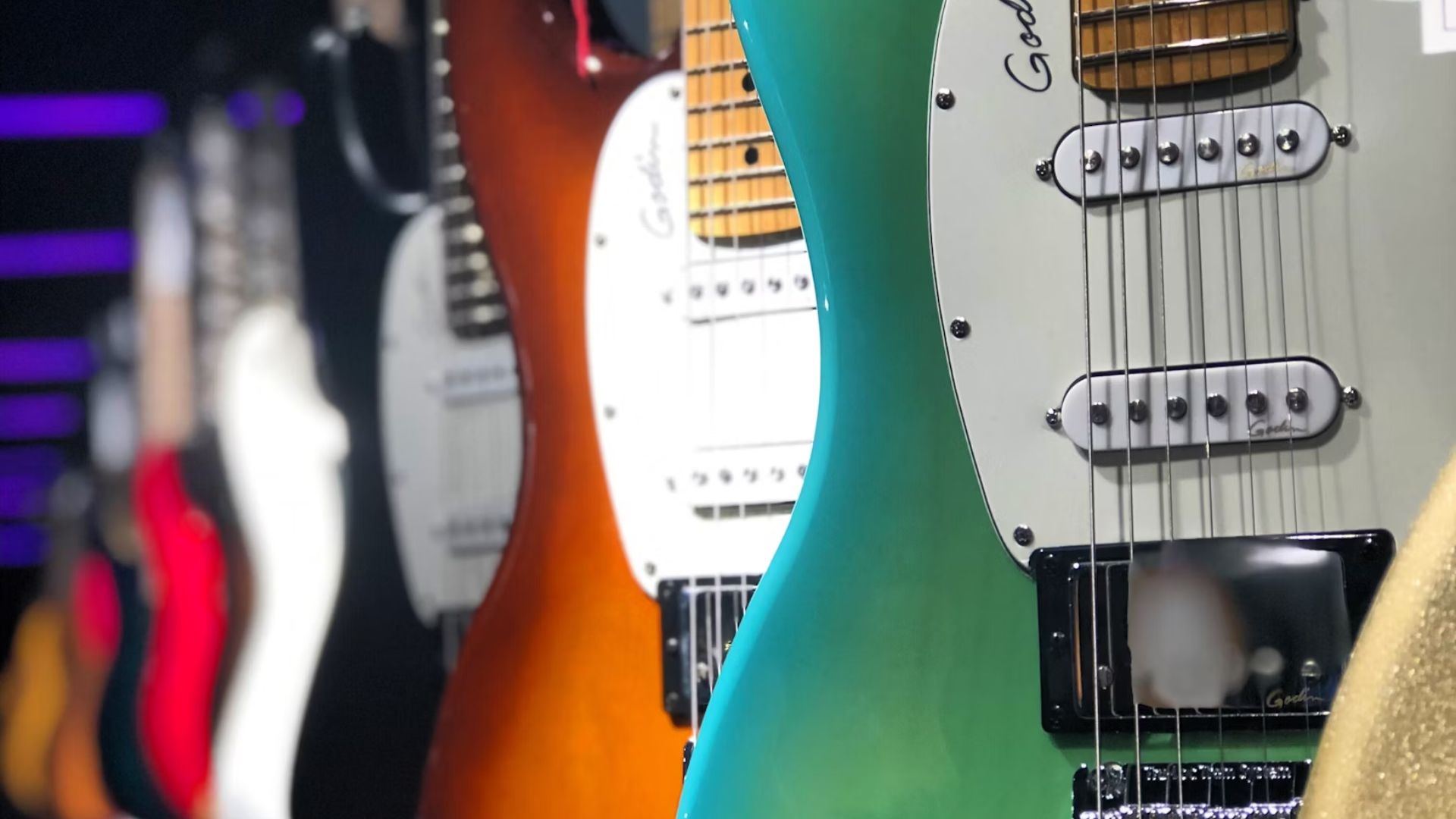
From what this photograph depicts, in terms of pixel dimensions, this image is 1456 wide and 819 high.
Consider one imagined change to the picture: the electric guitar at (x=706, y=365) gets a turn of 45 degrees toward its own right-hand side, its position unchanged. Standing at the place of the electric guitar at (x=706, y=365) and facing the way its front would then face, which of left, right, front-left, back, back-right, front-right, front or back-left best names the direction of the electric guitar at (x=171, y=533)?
right

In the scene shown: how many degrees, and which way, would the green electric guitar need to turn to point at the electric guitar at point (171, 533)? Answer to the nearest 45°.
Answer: approximately 135° to its right

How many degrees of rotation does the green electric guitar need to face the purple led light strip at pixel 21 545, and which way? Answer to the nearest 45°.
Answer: approximately 135° to its right

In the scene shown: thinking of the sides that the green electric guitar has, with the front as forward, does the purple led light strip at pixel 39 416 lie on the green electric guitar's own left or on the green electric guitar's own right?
on the green electric guitar's own right

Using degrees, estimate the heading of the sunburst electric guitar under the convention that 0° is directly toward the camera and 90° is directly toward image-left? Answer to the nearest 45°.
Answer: approximately 0°

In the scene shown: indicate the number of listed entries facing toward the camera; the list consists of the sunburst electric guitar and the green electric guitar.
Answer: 2

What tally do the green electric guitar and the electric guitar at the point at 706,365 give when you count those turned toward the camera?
2

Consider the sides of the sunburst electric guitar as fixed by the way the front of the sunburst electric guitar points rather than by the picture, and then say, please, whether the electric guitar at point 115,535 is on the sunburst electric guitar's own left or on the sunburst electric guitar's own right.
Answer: on the sunburst electric guitar's own right

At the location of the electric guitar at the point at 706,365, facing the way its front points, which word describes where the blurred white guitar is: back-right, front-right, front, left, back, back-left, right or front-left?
back-right

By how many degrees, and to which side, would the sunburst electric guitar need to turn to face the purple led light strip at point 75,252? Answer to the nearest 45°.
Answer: approximately 135° to its right
